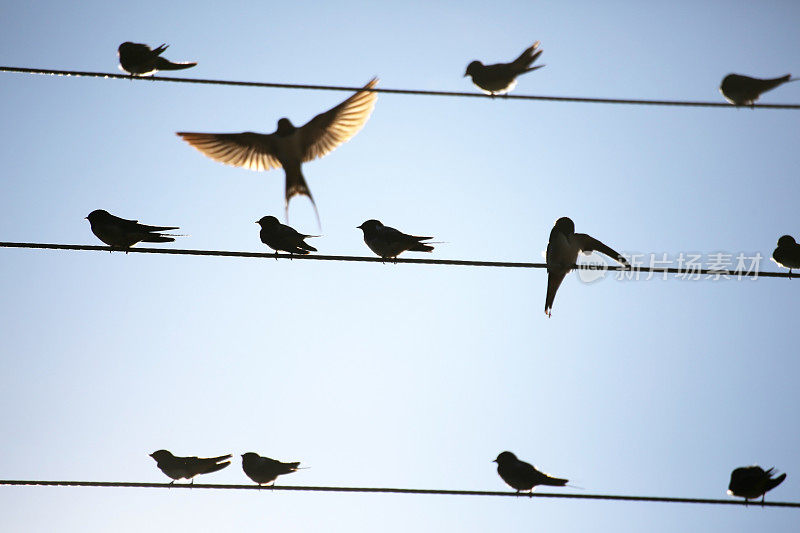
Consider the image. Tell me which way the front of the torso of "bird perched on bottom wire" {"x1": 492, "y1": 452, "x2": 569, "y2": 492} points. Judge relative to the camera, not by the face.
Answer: to the viewer's left

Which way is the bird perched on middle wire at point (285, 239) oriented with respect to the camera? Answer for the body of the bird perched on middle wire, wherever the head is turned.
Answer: to the viewer's left

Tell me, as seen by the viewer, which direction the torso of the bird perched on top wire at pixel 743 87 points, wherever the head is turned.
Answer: to the viewer's left

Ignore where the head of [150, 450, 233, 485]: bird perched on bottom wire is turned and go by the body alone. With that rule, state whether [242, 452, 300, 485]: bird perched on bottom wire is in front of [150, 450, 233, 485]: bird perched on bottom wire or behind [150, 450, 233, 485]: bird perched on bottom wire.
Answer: behind

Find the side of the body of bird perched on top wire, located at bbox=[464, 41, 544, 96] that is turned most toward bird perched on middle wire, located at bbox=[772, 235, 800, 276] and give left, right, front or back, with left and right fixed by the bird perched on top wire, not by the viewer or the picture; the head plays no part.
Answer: back

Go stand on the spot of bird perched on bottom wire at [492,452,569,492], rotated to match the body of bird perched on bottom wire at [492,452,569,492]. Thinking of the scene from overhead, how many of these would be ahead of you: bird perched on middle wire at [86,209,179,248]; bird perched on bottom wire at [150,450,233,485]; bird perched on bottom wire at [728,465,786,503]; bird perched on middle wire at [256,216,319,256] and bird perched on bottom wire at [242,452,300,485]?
4

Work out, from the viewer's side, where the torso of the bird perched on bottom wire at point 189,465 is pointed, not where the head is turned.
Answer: to the viewer's left

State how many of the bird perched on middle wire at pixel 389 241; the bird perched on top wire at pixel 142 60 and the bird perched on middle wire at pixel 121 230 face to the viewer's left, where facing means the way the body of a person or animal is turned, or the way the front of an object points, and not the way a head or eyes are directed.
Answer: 3

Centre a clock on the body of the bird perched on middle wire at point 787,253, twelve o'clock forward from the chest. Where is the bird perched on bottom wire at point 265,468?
The bird perched on bottom wire is roughly at 11 o'clock from the bird perched on middle wire.

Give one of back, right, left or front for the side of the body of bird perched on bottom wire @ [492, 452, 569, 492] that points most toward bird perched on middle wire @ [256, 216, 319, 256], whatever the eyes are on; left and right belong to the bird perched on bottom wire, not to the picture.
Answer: front

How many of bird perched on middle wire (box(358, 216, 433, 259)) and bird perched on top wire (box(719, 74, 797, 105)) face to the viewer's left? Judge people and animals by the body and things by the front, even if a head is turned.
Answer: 2

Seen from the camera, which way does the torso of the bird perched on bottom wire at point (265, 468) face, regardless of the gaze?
to the viewer's left

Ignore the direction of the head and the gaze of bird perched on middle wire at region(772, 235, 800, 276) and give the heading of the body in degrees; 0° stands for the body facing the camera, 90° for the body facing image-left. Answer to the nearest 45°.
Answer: approximately 90°

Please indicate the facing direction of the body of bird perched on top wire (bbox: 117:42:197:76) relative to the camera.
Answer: to the viewer's left
